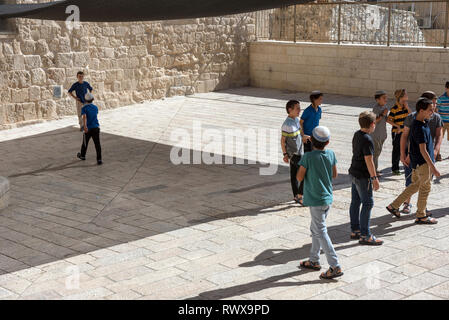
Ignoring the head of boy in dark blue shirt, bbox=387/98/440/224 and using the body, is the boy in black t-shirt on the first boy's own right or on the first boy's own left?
on the first boy's own right

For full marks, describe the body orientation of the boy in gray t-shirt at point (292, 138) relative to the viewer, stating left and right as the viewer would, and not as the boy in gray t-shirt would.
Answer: facing the viewer and to the right of the viewer

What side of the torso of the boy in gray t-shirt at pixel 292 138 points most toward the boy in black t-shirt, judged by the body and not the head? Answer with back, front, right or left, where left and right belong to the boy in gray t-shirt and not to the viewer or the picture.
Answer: front

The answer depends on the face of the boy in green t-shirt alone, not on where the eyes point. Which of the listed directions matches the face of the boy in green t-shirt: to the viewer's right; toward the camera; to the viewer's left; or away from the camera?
away from the camera

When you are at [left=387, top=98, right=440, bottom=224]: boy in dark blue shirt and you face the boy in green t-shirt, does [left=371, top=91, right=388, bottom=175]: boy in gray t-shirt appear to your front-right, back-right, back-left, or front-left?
back-right

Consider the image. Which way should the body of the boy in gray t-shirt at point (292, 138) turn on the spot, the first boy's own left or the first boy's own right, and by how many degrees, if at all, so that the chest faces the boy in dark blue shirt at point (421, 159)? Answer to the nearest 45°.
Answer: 0° — they already face them

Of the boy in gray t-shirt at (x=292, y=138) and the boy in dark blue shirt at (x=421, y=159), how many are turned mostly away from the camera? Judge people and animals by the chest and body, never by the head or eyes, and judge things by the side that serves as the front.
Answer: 0

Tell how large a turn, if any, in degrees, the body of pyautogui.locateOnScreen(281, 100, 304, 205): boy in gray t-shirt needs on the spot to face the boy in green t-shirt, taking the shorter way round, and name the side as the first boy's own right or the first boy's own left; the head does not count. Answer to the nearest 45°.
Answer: approximately 45° to the first boy's own right
